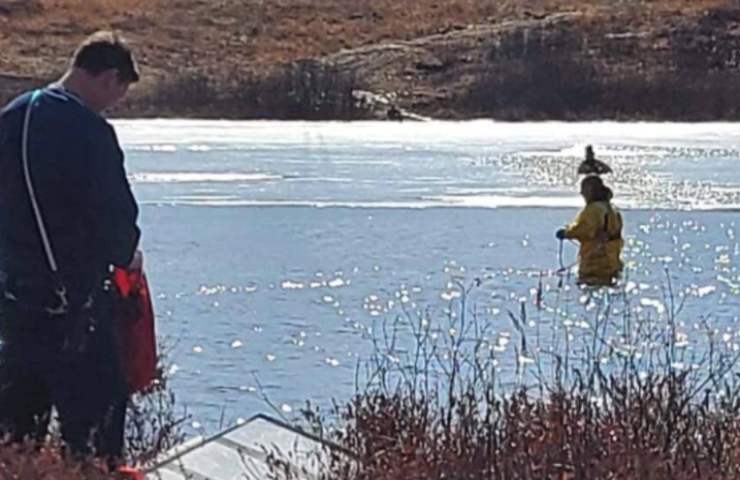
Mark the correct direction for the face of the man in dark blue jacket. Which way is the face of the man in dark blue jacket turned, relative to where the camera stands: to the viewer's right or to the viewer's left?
to the viewer's right

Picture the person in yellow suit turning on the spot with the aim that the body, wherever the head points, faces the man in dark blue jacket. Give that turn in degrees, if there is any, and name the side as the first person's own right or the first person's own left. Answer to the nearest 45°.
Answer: approximately 135° to the first person's own left

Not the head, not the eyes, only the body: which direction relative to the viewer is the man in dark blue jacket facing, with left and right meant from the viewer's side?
facing away from the viewer and to the right of the viewer

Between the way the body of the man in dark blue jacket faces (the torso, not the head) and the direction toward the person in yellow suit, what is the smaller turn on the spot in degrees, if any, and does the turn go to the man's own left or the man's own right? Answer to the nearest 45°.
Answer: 0° — they already face them

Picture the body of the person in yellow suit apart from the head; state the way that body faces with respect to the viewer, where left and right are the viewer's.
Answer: facing away from the viewer and to the left of the viewer
